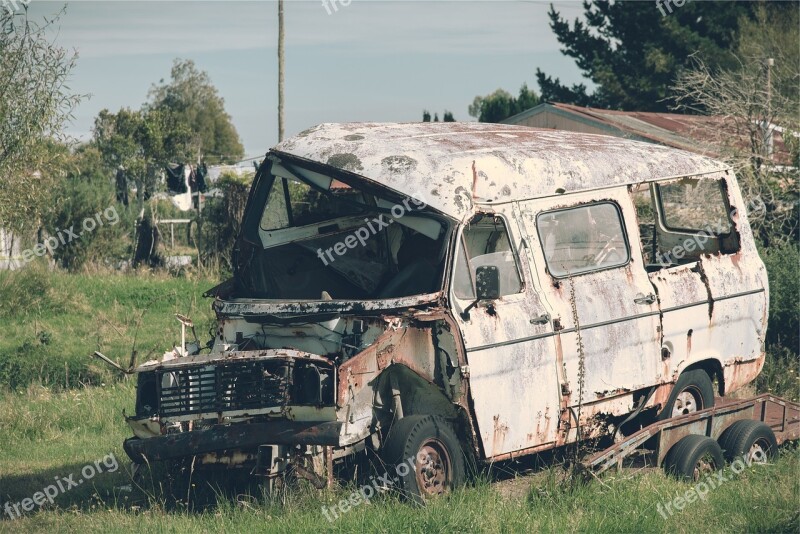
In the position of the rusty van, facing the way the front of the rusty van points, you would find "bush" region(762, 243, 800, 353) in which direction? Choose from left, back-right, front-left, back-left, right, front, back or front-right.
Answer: back

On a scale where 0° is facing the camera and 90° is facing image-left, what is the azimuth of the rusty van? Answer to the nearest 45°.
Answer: approximately 45°

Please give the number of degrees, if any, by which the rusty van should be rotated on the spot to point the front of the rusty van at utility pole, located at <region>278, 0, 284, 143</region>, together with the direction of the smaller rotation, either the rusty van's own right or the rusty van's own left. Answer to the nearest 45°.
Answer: approximately 135° to the rusty van's own right

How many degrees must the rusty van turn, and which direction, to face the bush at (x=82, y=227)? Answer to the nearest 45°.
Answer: approximately 90° to its right

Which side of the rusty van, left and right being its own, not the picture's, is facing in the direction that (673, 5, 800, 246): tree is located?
back

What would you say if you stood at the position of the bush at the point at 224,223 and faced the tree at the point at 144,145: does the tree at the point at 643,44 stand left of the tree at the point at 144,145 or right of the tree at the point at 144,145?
right

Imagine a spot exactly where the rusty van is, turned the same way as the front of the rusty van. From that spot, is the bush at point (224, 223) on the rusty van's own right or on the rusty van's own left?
on the rusty van's own right

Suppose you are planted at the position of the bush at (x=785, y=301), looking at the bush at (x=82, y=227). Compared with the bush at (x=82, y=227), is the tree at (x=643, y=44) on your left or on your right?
right

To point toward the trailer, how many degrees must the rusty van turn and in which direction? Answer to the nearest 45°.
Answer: approximately 135° to its left
